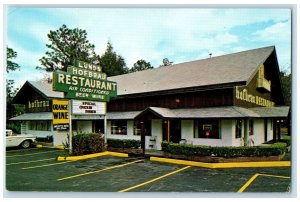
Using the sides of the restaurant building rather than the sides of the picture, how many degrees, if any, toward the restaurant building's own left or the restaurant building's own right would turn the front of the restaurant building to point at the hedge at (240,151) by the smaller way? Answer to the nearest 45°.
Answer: approximately 45° to the restaurant building's own left

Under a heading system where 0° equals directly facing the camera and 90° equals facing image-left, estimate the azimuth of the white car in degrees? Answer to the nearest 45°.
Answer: approximately 270°

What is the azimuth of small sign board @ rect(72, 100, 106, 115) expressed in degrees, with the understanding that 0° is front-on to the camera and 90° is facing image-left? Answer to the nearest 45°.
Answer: approximately 0°

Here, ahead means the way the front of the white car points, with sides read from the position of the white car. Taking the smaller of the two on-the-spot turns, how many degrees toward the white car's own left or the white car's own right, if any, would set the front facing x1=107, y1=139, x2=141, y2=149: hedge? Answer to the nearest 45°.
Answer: approximately 45° to the white car's own right

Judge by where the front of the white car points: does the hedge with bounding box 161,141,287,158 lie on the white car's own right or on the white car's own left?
on the white car's own right

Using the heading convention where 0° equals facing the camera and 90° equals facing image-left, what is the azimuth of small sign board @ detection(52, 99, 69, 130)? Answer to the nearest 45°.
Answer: approximately 0°

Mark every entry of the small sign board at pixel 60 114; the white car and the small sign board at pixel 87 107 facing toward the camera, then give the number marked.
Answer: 2

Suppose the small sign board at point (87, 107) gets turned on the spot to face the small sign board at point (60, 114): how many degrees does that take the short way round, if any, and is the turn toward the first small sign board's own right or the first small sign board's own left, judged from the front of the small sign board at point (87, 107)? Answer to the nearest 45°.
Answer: approximately 90° to the first small sign board's own right

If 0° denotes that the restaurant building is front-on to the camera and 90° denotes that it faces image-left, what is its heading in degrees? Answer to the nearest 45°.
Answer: approximately 45°
